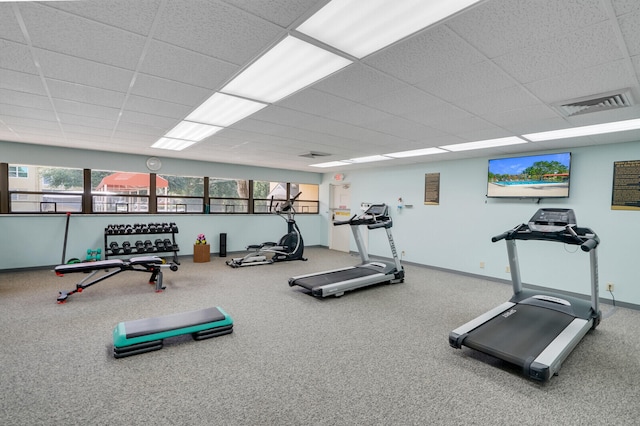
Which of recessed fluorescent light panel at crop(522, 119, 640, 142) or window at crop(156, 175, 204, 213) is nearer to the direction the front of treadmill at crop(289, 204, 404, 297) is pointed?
the recessed fluorescent light panel

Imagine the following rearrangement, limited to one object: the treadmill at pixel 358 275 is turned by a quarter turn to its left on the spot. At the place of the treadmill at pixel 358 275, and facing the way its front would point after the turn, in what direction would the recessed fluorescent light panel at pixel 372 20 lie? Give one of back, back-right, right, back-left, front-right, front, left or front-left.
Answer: back-left

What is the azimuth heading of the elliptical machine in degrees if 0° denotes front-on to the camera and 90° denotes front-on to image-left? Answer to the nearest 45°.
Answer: approximately 225°

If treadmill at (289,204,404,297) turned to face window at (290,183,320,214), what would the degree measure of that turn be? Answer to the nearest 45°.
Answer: approximately 45° to its left

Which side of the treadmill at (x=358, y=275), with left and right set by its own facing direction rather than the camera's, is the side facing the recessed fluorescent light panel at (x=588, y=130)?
right

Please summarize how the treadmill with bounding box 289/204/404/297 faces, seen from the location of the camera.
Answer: facing away from the viewer and to the right of the viewer

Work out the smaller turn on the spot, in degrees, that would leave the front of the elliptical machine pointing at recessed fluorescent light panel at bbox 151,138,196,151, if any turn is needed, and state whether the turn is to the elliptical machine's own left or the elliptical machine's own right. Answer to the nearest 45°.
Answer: approximately 180°

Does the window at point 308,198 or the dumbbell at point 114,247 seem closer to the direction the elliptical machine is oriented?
the window
